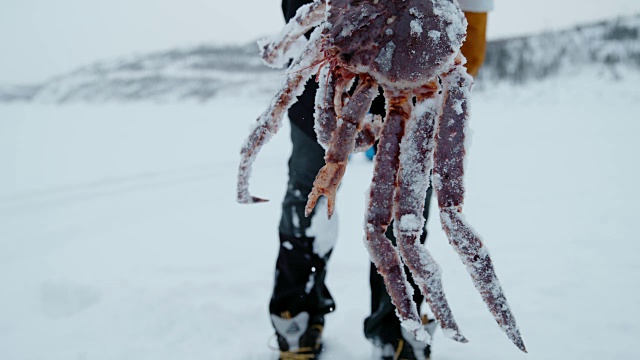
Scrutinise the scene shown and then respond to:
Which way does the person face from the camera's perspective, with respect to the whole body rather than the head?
toward the camera
